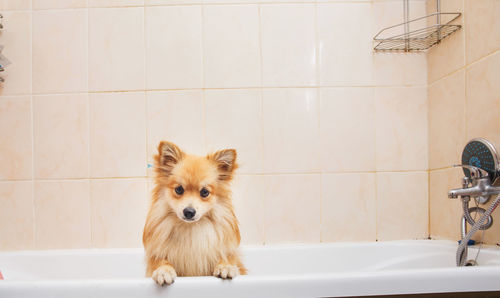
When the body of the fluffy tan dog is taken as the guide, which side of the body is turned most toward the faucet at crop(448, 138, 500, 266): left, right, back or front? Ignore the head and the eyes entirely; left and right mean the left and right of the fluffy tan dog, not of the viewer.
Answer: left

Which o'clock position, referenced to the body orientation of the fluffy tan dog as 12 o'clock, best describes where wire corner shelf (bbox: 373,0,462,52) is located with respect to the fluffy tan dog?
The wire corner shelf is roughly at 8 o'clock from the fluffy tan dog.

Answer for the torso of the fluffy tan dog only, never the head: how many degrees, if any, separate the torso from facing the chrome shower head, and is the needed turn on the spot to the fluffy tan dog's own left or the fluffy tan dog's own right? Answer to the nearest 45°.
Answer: approximately 90° to the fluffy tan dog's own left

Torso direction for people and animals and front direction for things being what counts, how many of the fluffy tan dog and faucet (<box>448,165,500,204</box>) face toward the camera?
1

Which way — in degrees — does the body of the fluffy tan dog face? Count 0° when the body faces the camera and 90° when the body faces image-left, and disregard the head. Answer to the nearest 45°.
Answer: approximately 0°

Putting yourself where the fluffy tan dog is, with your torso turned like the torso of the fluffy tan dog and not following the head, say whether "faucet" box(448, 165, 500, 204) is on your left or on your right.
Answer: on your left

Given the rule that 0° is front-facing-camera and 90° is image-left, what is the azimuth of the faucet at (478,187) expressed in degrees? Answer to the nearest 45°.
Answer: approximately 90°
